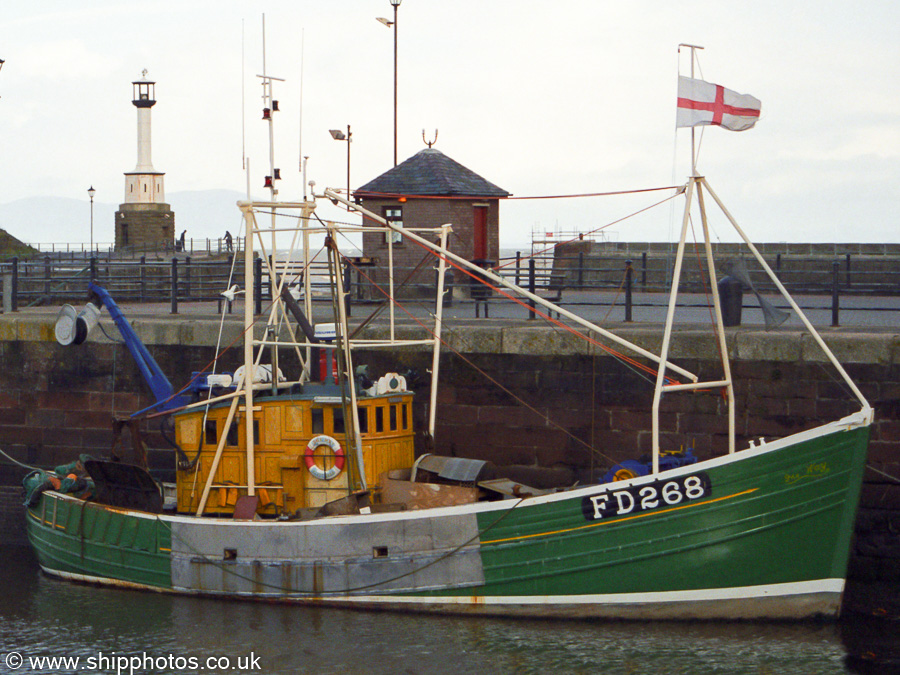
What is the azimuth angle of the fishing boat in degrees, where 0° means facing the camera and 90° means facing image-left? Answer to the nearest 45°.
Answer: approximately 270°

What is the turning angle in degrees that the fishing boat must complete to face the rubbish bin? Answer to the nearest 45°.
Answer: approximately 45° to its left
